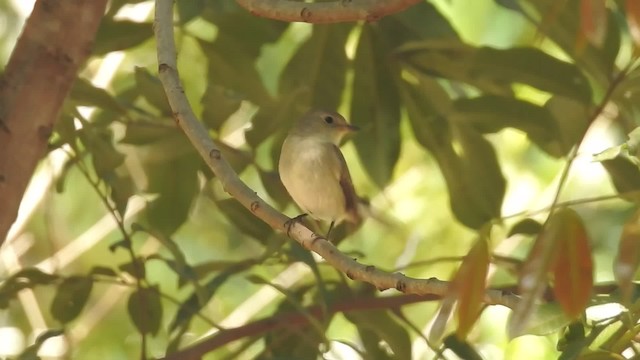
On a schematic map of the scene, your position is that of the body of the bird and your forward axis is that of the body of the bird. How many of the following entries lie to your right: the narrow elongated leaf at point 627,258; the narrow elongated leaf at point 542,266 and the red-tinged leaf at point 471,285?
0

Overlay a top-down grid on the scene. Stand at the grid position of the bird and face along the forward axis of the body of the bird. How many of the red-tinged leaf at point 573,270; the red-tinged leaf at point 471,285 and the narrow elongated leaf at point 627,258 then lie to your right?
0

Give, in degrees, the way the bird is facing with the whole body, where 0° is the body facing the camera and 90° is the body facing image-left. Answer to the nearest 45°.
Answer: approximately 45°

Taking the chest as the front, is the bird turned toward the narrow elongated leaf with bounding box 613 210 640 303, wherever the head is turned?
no
